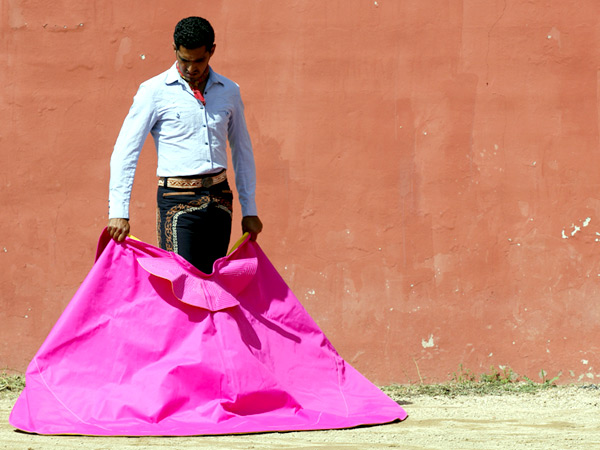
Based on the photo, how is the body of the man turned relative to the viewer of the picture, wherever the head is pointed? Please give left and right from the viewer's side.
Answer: facing the viewer and to the right of the viewer

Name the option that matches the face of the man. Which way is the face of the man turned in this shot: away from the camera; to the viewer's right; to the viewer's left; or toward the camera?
toward the camera
